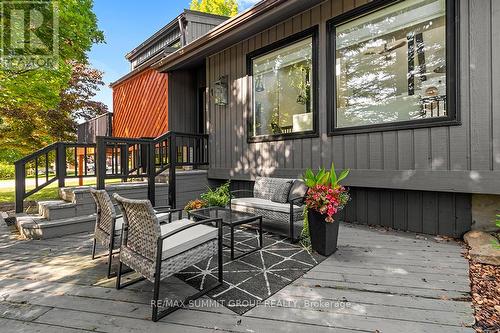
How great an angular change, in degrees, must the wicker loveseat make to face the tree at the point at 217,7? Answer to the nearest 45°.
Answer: approximately 135° to its right

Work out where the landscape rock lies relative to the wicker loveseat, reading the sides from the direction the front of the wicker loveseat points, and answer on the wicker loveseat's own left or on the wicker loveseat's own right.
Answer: on the wicker loveseat's own left

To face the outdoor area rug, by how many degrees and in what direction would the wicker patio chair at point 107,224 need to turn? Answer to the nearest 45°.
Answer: approximately 90° to its right

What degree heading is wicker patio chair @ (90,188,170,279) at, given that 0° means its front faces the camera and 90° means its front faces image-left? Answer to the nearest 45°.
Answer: approximately 225°

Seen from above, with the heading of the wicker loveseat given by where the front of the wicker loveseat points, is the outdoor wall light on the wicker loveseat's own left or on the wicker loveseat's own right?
on the wicker loveseat's own right

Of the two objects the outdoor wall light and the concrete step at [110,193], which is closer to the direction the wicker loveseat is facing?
the concrete step

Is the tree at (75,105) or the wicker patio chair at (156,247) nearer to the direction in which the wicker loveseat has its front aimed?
the wicker patio chair
